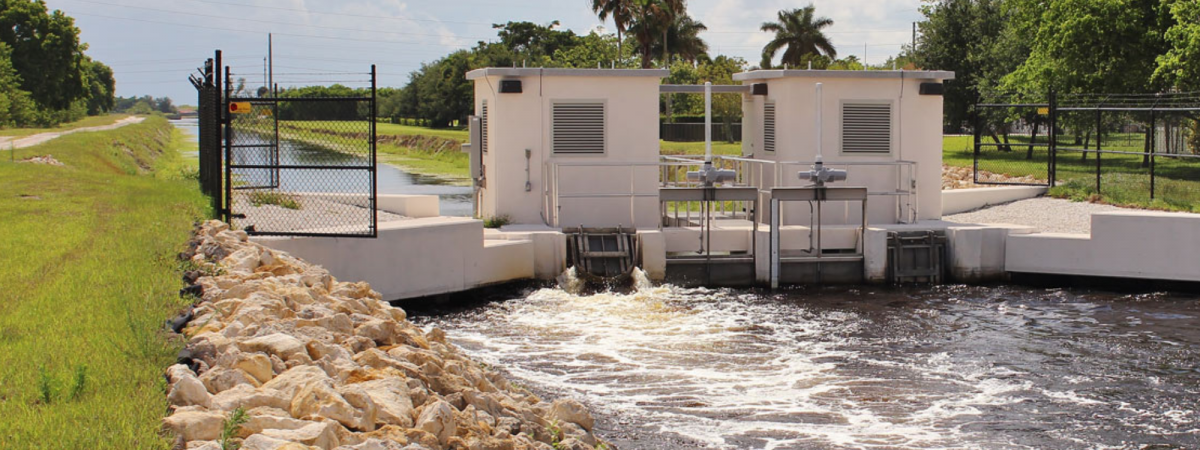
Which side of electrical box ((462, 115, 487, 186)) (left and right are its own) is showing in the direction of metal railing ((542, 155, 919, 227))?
back

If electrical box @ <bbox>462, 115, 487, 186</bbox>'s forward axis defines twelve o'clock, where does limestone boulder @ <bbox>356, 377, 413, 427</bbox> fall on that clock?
The limestone boulder is roughly at 9 o'clock from the electrical box.

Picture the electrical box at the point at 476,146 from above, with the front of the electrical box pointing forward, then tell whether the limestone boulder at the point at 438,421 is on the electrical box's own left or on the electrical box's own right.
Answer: on the electrical box's own left

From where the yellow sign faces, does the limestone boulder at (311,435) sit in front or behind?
in front

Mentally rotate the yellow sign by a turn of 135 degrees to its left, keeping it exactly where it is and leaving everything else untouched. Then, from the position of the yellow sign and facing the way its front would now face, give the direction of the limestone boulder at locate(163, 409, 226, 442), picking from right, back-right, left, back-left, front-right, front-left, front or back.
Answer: back-right

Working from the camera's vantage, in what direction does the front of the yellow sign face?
facing the viewer

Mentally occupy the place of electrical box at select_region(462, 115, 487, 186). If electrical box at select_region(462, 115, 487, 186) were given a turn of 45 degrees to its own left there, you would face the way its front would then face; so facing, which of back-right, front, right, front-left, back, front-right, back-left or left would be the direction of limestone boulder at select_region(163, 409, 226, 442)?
front-left

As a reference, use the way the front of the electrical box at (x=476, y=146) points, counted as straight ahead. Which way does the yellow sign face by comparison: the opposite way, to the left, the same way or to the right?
to the left

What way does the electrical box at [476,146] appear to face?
to the viewer's left

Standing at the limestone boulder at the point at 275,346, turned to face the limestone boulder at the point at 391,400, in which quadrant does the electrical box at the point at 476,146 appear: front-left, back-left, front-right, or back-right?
back-left

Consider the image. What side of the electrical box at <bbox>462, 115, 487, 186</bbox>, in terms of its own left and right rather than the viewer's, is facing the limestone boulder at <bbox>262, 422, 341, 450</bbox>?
left

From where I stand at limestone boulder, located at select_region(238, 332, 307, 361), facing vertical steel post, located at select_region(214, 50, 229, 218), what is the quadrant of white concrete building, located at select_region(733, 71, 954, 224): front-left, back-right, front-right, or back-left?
front-right

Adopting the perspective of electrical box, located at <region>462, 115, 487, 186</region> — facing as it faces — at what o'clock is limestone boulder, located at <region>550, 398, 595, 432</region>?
The limestone boulder is roughly at 9 o'clock from the electrical box.

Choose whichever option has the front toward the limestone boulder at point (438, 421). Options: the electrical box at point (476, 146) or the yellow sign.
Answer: the yellow sign

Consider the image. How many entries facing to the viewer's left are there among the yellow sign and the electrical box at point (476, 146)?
1

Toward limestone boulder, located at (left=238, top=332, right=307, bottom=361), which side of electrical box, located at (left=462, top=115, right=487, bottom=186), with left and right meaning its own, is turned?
left
